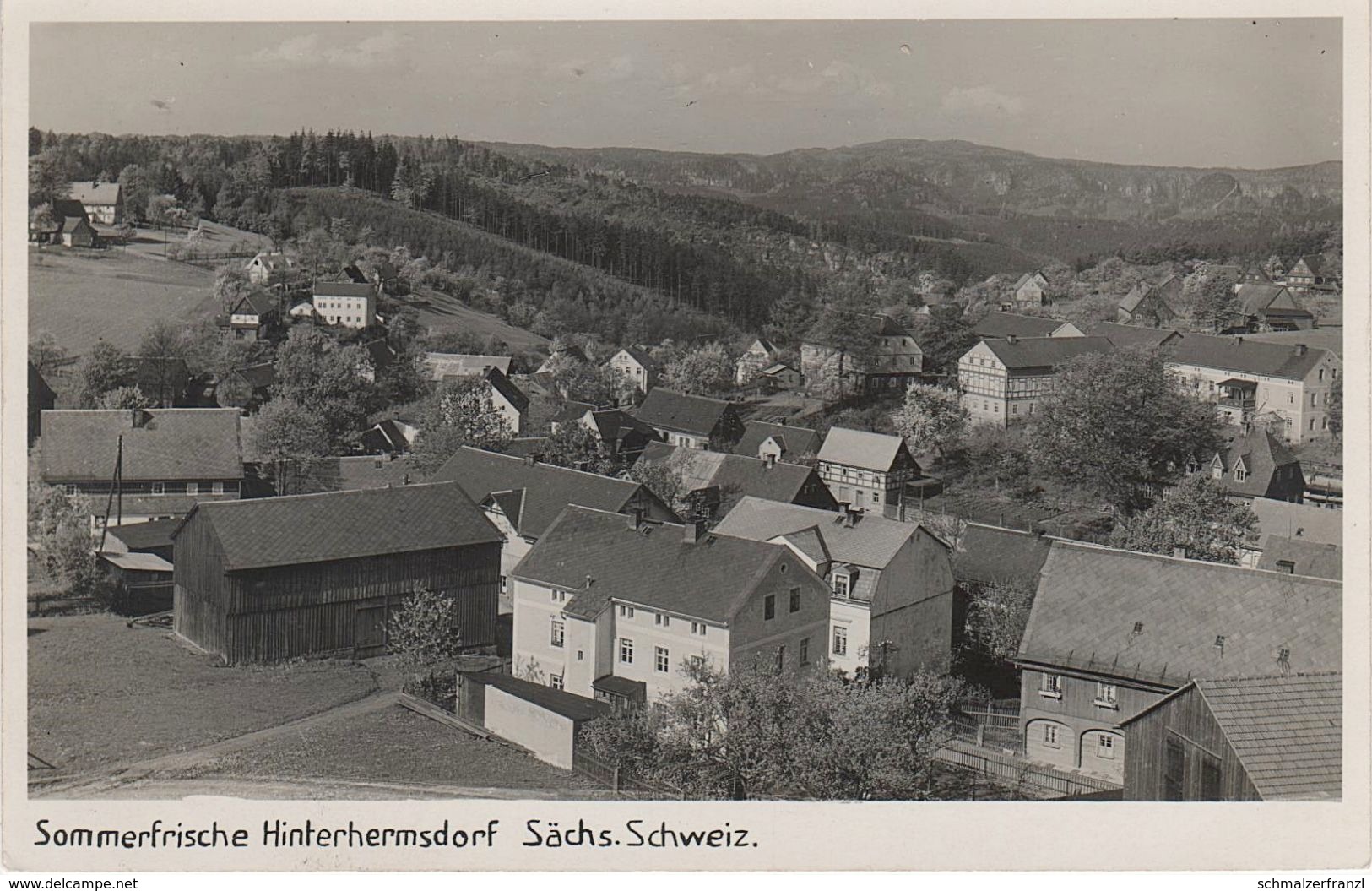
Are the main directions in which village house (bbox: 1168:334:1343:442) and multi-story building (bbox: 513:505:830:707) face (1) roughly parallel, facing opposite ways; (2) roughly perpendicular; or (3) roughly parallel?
roughly parallel

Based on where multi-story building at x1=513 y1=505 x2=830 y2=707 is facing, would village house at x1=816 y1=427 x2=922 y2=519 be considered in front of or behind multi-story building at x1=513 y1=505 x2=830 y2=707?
behind

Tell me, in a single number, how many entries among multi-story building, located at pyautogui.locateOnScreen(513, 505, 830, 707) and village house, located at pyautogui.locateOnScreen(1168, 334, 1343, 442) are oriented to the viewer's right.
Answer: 0

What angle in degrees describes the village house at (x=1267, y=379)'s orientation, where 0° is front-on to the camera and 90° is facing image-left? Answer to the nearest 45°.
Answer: approximately 45°

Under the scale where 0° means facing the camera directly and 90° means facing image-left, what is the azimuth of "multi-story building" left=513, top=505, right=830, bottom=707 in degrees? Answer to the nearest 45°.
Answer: approximately 45°
